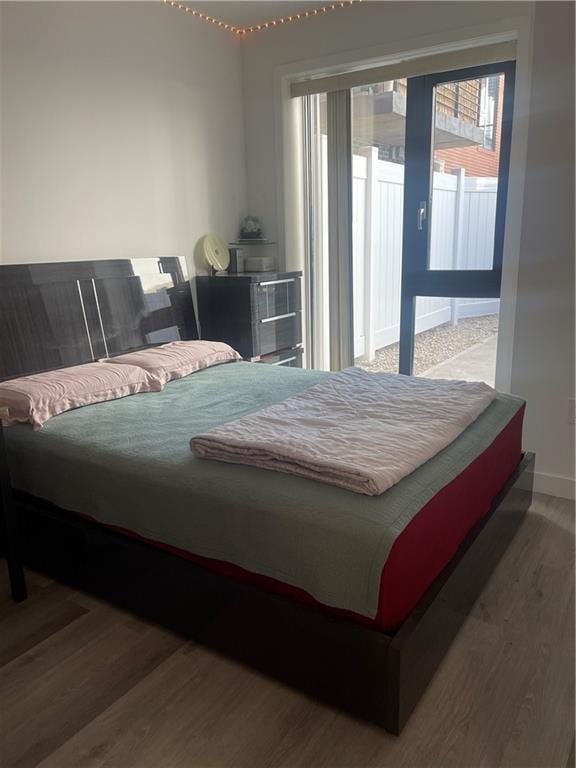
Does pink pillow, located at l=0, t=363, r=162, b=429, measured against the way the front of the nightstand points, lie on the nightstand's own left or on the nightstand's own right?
on the nightstand's own right

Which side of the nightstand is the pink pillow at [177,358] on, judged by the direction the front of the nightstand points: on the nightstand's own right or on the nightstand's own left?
on the nightstand's own right

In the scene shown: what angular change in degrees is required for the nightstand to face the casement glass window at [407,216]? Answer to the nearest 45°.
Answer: approximately 45° to its left

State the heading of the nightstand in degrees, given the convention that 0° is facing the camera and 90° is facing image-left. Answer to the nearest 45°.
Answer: approximately 315°

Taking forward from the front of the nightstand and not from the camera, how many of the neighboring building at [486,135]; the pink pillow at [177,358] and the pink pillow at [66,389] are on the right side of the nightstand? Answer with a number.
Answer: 2
